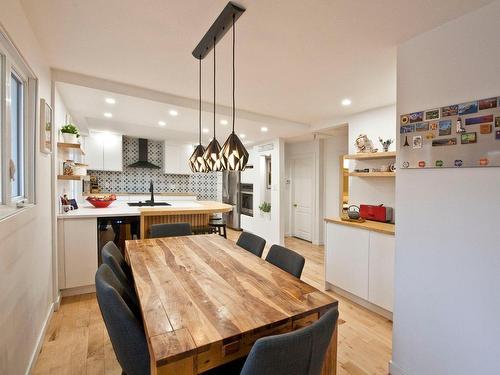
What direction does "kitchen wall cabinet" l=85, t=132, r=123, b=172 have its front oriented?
toward the camera

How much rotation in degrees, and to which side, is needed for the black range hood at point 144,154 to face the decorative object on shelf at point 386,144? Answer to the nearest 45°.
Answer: approximately 45° to its left

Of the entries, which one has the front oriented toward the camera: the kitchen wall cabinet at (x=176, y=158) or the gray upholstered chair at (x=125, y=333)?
the kitchen wall cabinet

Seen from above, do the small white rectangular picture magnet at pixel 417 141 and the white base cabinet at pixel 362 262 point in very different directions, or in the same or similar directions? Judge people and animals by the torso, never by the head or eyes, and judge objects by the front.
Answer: same or similar directions

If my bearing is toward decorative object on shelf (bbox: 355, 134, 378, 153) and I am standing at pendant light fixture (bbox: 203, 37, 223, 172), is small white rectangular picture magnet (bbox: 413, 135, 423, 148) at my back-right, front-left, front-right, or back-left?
front-right

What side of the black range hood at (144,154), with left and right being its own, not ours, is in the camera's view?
front

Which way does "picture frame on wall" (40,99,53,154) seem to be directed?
to the viewer's right

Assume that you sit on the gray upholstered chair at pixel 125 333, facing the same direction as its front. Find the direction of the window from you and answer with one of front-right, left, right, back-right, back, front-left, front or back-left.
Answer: back-left

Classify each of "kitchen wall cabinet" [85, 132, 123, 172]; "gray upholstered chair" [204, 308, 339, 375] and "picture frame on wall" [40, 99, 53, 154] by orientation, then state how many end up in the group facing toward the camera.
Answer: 1

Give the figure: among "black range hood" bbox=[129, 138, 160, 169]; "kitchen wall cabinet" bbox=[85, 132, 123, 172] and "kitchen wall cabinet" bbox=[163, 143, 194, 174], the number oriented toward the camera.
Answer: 3

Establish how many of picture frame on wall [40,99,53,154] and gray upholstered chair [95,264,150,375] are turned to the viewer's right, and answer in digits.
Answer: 2

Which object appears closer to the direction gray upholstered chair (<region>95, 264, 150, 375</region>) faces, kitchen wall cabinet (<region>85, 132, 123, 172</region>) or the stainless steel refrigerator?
the stainless steel refrigerator

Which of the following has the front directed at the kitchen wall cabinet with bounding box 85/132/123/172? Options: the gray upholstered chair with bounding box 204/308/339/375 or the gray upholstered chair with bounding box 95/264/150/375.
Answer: the gray upholstered chair with bounding box 204/308/339/375

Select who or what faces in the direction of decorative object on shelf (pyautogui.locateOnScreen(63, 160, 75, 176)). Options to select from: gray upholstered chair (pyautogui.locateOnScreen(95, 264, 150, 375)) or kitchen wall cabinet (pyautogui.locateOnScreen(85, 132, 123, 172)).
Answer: the kitchen wall cabinet

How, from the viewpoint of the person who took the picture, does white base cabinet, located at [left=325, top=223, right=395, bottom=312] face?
facing the viewer and to the left of the viewer
